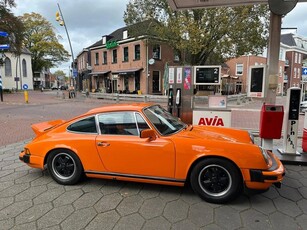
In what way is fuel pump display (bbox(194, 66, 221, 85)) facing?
toward the camera

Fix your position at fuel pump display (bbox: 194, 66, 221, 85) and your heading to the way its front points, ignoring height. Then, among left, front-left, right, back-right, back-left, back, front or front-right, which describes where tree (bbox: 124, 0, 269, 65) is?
back

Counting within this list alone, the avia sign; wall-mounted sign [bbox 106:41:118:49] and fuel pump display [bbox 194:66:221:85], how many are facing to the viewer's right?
0

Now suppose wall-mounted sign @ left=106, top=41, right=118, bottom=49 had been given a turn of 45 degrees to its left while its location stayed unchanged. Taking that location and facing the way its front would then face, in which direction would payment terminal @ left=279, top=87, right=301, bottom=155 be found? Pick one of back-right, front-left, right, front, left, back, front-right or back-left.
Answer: front

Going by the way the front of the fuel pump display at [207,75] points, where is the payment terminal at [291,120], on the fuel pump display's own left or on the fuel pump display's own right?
on the fuel pump display's own left

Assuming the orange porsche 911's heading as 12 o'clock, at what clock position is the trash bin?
The trash bin is roughly at 11 o'clock from the orange porsche 911.

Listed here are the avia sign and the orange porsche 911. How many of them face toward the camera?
1

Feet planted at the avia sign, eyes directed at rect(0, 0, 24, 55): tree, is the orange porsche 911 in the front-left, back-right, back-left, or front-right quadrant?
back-left

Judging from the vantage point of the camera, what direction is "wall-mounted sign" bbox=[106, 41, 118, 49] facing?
facing the viewer and to the left of the viewer

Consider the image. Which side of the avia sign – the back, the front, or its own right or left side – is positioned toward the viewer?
front

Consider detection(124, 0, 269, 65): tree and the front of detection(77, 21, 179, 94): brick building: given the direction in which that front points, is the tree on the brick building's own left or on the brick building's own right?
on the brick building's own left

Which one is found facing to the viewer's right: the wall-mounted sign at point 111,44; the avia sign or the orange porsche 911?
the orange porsche 911

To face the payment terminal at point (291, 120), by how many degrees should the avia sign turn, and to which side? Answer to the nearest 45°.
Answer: approximately 45° to its left

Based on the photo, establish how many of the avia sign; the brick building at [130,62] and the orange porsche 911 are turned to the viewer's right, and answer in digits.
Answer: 1
